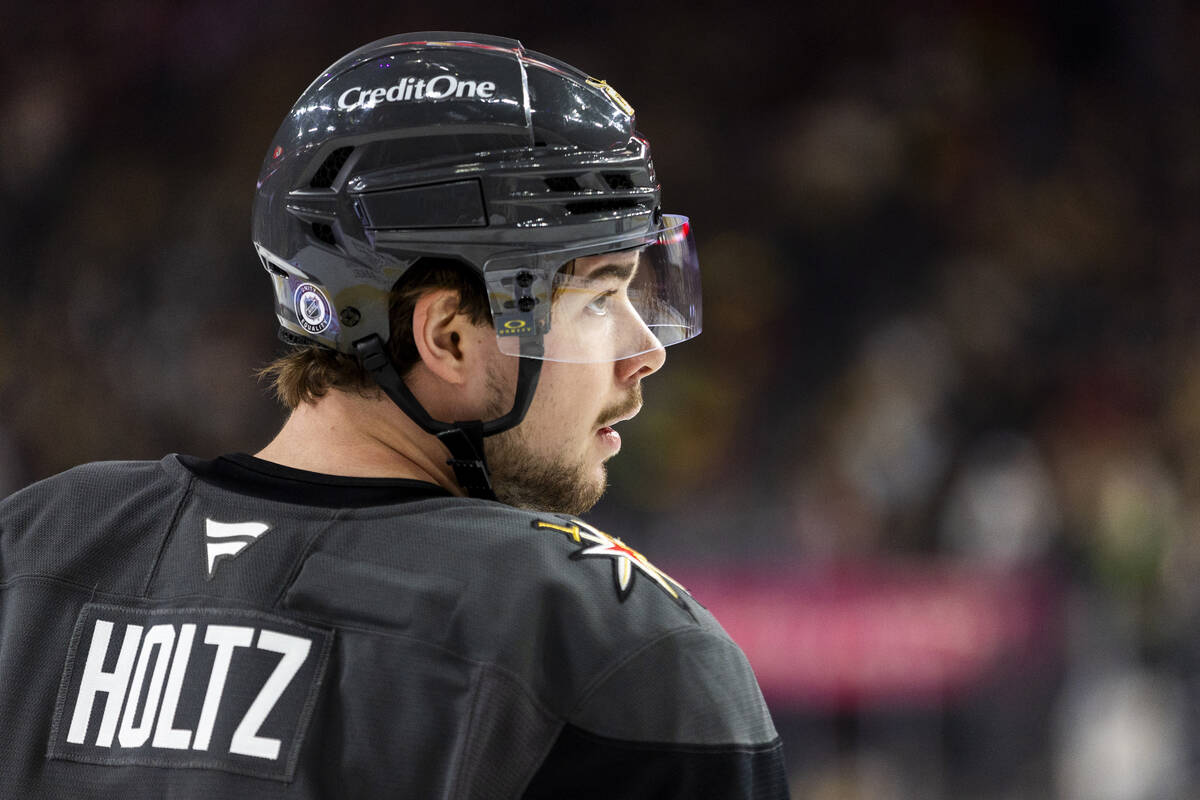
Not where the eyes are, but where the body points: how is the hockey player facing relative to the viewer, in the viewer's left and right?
facing away from the viewer and to the right of the viewer

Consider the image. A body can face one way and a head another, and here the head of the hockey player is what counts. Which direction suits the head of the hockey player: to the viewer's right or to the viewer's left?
to the viewer's right
